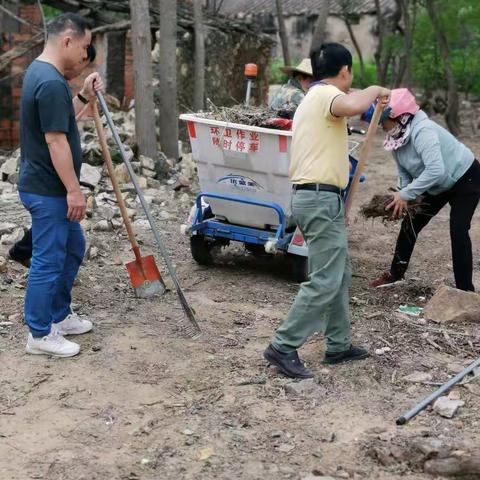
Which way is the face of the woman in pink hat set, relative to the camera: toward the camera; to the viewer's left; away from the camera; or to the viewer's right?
to the viewer's left

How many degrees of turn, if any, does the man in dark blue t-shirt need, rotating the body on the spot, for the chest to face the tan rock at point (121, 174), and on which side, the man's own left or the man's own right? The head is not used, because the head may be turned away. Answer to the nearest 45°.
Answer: approximately 90° to the man's own left

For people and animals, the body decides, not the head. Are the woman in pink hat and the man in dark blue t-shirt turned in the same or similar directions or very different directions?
very different directions

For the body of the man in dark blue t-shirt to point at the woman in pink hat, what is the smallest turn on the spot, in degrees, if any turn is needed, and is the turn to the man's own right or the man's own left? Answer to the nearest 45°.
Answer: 0° — they already face them

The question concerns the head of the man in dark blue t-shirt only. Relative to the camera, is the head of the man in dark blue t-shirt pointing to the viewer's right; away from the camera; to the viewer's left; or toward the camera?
to the viewer's right

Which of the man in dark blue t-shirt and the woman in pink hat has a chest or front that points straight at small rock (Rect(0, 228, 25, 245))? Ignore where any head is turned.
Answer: the woman in pink hat

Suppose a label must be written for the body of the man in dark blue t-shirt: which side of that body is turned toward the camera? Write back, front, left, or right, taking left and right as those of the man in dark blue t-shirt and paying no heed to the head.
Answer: right

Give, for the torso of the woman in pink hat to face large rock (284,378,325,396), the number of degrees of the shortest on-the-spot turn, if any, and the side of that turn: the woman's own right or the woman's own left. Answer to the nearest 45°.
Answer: approximately 90° to the woman's own left

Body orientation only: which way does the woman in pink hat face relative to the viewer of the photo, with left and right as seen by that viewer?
facing to the left of the viewer
